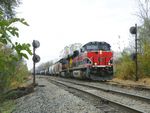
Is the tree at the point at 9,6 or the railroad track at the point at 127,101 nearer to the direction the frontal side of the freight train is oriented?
the railroad track

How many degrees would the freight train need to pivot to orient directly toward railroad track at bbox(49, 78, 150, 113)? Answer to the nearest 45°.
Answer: approximately 45° to its right

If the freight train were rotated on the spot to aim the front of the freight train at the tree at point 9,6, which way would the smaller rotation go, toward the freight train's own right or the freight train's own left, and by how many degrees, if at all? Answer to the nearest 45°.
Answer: approximately 90° to the freight train's own right
